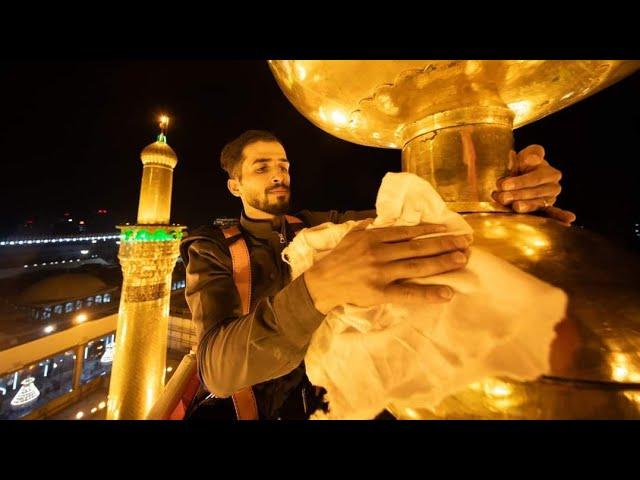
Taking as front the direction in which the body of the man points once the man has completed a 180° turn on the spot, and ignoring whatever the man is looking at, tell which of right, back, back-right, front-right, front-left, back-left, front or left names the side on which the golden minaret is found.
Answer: front
